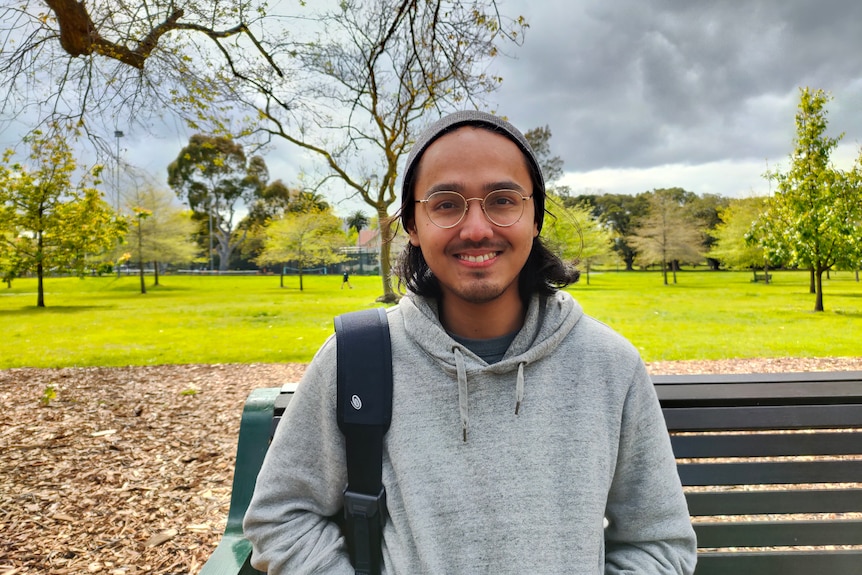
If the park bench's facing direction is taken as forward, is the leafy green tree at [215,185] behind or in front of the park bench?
behind

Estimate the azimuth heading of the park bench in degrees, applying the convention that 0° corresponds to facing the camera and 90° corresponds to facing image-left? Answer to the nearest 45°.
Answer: approximately 0°

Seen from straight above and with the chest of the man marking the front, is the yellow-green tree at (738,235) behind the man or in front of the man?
behind

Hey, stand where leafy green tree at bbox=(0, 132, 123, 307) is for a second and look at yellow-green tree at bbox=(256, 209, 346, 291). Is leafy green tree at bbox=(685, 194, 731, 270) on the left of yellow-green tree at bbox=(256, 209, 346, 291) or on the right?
right

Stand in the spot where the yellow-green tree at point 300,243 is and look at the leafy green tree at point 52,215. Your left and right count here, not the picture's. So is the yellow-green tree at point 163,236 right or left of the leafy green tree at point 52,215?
right
